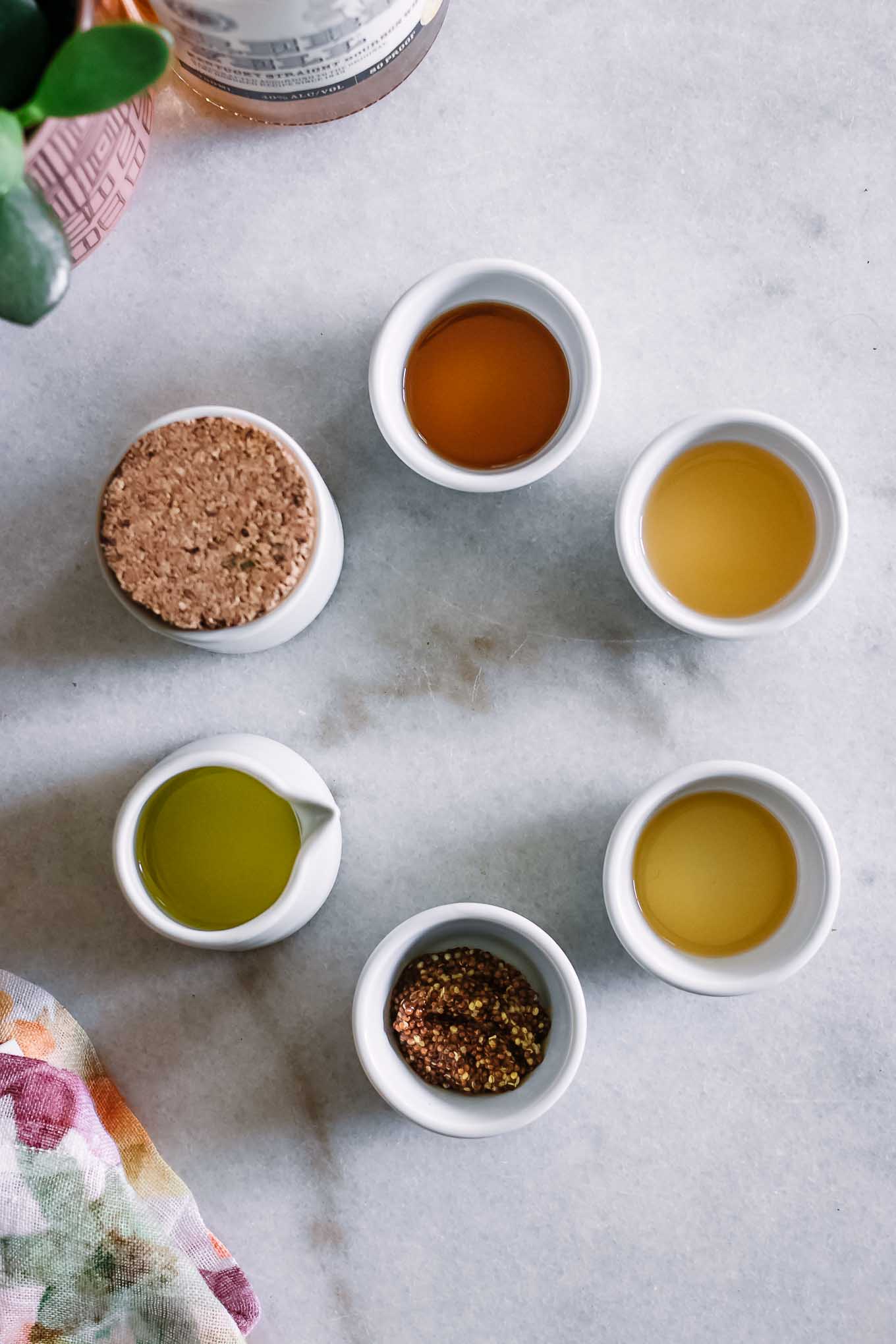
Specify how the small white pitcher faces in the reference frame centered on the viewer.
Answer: facing to the right of the viewer
